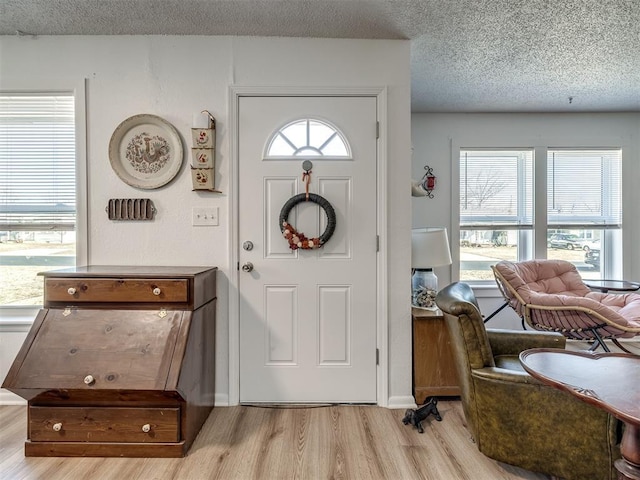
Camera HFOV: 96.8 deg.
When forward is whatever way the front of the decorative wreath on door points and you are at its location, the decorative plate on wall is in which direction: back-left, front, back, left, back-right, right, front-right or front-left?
right

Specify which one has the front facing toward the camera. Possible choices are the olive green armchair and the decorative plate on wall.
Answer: the decorative plate on wall

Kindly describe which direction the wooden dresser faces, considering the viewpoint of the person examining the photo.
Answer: facing the viewer

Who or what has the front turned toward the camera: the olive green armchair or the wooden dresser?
the wooden dresser

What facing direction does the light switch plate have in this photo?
toward the camera

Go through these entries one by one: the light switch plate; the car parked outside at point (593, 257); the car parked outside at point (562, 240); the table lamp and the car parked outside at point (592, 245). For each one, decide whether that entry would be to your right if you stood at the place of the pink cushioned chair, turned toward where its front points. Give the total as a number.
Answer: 2

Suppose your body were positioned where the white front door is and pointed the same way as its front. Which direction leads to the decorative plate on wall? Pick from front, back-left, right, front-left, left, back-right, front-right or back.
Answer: right

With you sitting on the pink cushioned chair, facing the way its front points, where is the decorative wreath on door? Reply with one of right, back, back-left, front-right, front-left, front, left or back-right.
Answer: right

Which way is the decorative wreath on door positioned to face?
toward the camera

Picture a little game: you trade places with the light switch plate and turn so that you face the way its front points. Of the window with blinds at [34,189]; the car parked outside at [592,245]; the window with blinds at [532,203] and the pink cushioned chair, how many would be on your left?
3

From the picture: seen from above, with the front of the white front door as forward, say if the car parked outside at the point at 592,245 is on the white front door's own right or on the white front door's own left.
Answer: on the white front door's own left

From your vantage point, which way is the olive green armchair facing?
to the viewer's right

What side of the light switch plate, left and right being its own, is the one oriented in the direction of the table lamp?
left

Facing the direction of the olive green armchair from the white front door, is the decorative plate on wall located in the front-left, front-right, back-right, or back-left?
back-right

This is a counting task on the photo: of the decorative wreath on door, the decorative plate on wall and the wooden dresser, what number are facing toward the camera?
3

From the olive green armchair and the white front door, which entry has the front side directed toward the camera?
the white front door
